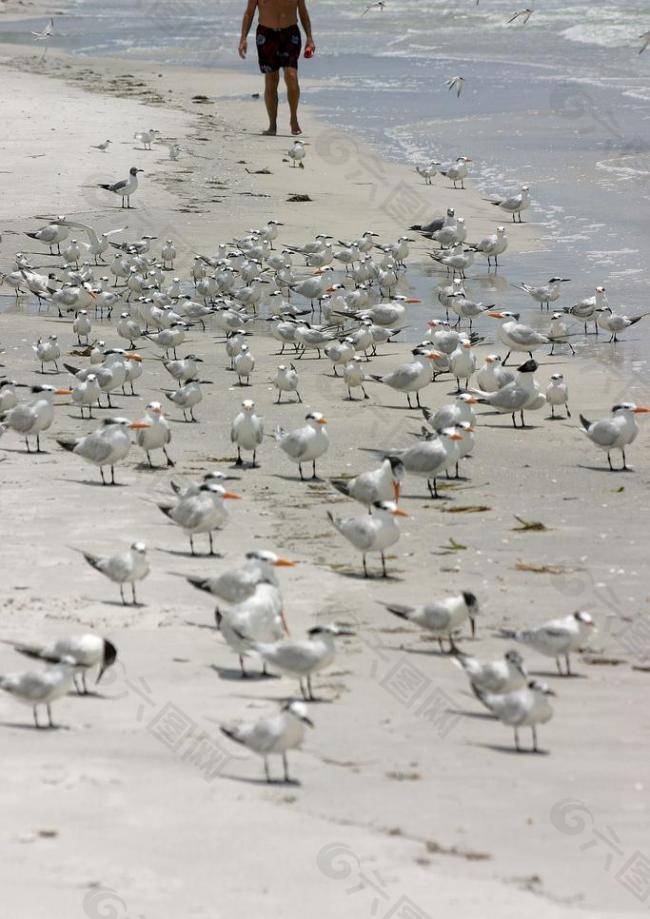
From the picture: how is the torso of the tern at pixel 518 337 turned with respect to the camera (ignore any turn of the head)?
to the viewer's left

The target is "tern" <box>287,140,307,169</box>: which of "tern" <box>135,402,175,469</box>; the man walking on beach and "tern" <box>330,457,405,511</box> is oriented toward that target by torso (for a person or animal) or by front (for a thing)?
the man walking on beach

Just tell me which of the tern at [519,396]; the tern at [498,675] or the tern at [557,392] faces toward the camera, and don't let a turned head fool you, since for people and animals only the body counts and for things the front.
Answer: the tern at [557,392]

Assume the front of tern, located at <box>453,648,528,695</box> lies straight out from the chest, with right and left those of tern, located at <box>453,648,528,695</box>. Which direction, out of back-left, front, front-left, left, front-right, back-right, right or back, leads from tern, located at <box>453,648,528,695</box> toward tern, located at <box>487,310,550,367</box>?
left

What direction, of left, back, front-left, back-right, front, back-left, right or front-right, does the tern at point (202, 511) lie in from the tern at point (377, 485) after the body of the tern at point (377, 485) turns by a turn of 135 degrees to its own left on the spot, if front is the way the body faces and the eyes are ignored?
left

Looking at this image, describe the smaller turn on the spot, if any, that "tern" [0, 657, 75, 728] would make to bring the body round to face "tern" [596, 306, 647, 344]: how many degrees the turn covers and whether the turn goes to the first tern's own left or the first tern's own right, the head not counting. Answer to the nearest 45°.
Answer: approximately 45° to the first tern's own left

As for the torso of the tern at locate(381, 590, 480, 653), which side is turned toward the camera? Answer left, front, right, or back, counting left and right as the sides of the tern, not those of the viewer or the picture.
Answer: right

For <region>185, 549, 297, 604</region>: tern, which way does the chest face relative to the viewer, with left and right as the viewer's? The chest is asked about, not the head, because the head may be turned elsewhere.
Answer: facing to the right of the viewer

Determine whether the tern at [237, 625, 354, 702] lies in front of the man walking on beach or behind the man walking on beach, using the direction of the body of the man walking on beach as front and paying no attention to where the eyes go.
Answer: in front

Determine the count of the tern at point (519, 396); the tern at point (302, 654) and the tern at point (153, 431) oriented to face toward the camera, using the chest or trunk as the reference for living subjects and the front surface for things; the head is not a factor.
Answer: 1

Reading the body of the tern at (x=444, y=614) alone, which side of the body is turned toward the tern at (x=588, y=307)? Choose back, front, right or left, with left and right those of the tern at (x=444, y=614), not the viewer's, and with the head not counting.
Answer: left
